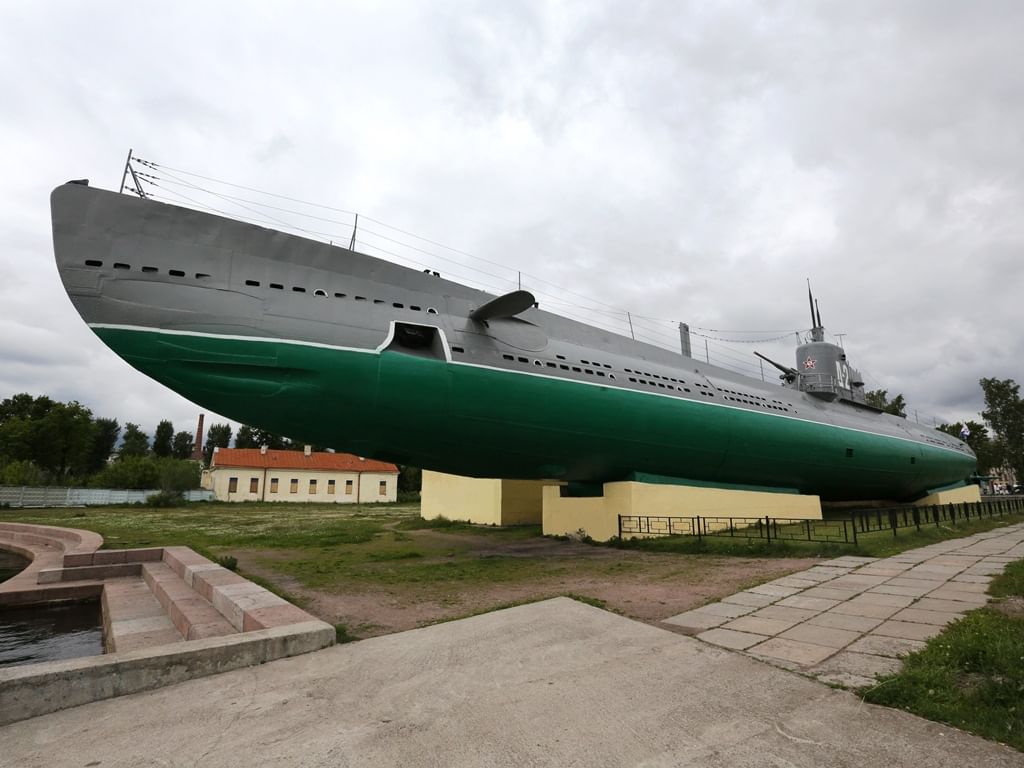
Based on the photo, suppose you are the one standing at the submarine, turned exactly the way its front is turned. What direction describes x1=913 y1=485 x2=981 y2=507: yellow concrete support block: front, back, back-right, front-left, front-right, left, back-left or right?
back

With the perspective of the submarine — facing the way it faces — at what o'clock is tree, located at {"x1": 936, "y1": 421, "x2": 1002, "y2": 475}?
The tree is roughly at 6 o'clock from the submarine.

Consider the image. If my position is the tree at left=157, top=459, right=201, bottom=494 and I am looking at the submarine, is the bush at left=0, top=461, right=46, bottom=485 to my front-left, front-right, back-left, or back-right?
back-right

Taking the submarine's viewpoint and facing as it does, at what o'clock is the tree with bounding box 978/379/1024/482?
The tree is roughly at 6 o'clock from the submarine.

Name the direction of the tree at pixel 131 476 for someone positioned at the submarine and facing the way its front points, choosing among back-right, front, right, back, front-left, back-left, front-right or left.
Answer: right

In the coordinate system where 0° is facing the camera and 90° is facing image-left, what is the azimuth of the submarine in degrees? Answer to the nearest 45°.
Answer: approximately 45°

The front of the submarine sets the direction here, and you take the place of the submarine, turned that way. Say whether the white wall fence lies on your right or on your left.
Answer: on your right

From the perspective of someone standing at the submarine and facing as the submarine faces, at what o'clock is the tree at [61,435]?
The tree is roughly at 3 o'clock from the submarine.

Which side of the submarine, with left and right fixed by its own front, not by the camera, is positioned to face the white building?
right

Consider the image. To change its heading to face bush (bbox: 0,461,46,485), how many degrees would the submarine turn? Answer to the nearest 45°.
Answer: approximately 90° to its right
